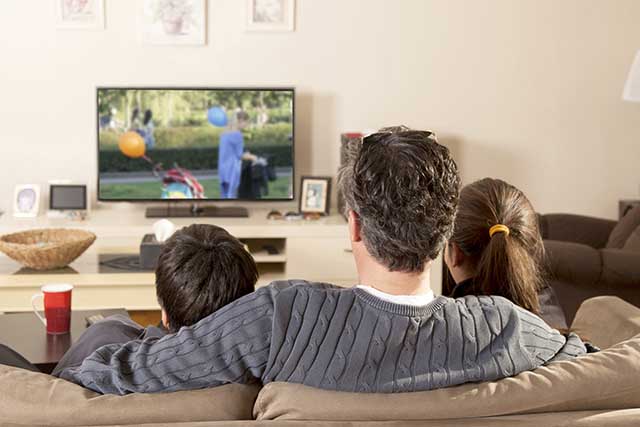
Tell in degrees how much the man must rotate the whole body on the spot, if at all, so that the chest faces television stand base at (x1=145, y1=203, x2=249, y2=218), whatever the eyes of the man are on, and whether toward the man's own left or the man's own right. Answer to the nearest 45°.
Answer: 0° — they already face it

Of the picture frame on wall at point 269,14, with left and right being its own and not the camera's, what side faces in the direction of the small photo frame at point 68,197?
right

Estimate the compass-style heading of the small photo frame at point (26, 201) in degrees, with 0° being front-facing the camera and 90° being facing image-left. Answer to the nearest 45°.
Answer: approximately 0°

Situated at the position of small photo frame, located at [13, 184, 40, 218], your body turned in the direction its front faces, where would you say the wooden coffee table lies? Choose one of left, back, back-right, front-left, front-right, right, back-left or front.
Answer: front

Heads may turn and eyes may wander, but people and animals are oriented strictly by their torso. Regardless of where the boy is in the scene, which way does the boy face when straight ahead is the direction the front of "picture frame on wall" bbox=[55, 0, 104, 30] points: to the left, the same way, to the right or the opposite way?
the opposite way

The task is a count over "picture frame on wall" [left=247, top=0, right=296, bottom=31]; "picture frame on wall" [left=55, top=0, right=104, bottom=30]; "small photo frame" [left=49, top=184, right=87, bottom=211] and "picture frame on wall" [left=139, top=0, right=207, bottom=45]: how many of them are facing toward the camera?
4

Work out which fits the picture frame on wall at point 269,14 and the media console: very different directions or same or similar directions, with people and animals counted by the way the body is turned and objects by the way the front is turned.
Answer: same or similar directions

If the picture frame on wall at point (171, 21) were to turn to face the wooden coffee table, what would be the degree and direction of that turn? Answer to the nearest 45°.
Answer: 0° — it already faces it

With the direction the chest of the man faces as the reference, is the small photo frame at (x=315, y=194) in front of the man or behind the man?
in front

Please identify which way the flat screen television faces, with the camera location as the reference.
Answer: facing the viewer

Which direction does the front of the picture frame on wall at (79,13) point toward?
toward the camera

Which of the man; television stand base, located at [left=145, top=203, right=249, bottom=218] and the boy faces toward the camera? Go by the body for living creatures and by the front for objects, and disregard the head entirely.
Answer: the television stand base

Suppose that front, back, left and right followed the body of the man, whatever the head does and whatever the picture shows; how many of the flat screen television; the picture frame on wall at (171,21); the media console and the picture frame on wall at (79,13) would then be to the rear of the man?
0

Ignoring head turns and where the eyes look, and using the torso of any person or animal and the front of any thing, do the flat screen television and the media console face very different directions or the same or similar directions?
same or similar directions

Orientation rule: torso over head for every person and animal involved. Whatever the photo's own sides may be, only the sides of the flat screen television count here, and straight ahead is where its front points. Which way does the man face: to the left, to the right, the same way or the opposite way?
the opposite way

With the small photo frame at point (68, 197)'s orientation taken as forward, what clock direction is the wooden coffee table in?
The wooden coffee table is roughly at 12 o'clock from the small photo frame.

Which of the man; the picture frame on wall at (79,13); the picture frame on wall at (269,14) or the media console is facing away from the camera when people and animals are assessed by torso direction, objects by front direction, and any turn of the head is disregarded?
the man

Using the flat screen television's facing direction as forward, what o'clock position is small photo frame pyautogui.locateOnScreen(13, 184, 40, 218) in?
The small photo frame is roughly at 3 o'clock from the flat screen television.

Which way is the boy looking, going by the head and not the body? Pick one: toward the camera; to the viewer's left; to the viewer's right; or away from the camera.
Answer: away from the camera

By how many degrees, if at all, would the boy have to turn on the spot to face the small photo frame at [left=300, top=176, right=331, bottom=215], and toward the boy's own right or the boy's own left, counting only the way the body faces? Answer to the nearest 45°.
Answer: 0° — they already face it

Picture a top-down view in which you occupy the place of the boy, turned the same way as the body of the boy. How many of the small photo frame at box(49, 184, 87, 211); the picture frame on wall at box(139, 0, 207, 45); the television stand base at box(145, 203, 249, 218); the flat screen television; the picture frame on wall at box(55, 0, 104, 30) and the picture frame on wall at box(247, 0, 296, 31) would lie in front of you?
6
